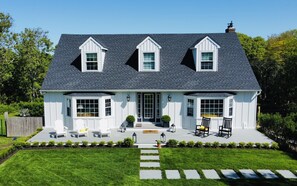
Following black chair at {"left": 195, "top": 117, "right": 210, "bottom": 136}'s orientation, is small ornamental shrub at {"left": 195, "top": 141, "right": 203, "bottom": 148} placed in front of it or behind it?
in front

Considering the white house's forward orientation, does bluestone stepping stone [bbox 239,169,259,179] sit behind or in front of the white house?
in front

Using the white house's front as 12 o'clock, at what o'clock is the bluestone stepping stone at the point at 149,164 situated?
The bluestone stepping stone is roughly at 12 o'clock from the white house.

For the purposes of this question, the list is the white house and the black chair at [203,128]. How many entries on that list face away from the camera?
0

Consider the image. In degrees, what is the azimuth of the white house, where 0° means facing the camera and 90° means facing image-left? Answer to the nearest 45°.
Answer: approximately 0°

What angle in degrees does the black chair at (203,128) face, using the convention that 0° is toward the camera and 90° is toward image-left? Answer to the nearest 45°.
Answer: approximately 45°

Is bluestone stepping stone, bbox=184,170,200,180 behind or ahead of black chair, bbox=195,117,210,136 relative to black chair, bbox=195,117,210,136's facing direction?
ahead

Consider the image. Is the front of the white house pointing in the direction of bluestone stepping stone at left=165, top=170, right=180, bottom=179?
yes
